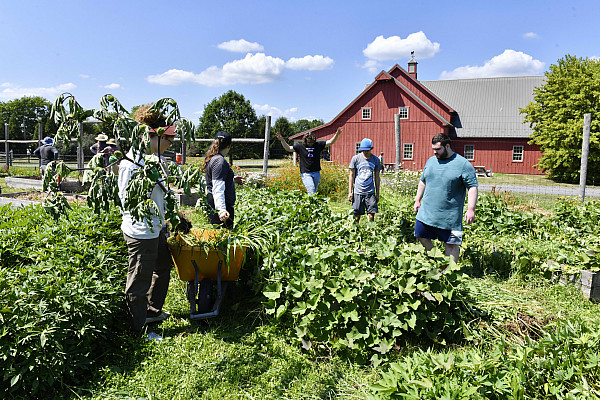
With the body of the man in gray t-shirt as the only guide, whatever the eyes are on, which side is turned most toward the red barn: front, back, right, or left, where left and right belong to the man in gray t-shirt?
back

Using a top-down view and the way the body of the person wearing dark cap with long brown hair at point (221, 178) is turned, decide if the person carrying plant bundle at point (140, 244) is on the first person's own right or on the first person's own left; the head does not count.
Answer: on the first person's own right

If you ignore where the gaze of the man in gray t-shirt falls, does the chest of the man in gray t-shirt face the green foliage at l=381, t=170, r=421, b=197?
no

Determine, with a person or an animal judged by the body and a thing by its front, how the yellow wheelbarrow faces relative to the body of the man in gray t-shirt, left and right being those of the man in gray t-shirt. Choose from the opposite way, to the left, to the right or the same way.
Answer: the same way

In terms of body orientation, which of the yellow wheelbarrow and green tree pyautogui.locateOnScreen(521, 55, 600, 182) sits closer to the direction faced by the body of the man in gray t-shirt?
the yellow wheelbarrow

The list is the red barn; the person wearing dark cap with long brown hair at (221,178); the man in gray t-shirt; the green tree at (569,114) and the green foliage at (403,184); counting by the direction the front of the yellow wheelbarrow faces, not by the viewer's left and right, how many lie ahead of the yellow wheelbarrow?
0

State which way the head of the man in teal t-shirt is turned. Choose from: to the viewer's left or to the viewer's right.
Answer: to the viewer's left

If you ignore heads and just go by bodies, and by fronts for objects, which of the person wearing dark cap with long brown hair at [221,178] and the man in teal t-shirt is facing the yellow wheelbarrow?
the man in teal t-shirt

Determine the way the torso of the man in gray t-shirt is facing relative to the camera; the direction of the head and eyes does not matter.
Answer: toward the camera

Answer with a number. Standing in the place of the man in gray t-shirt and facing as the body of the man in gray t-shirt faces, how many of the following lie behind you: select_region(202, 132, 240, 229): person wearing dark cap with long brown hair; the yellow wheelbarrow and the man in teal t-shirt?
0
